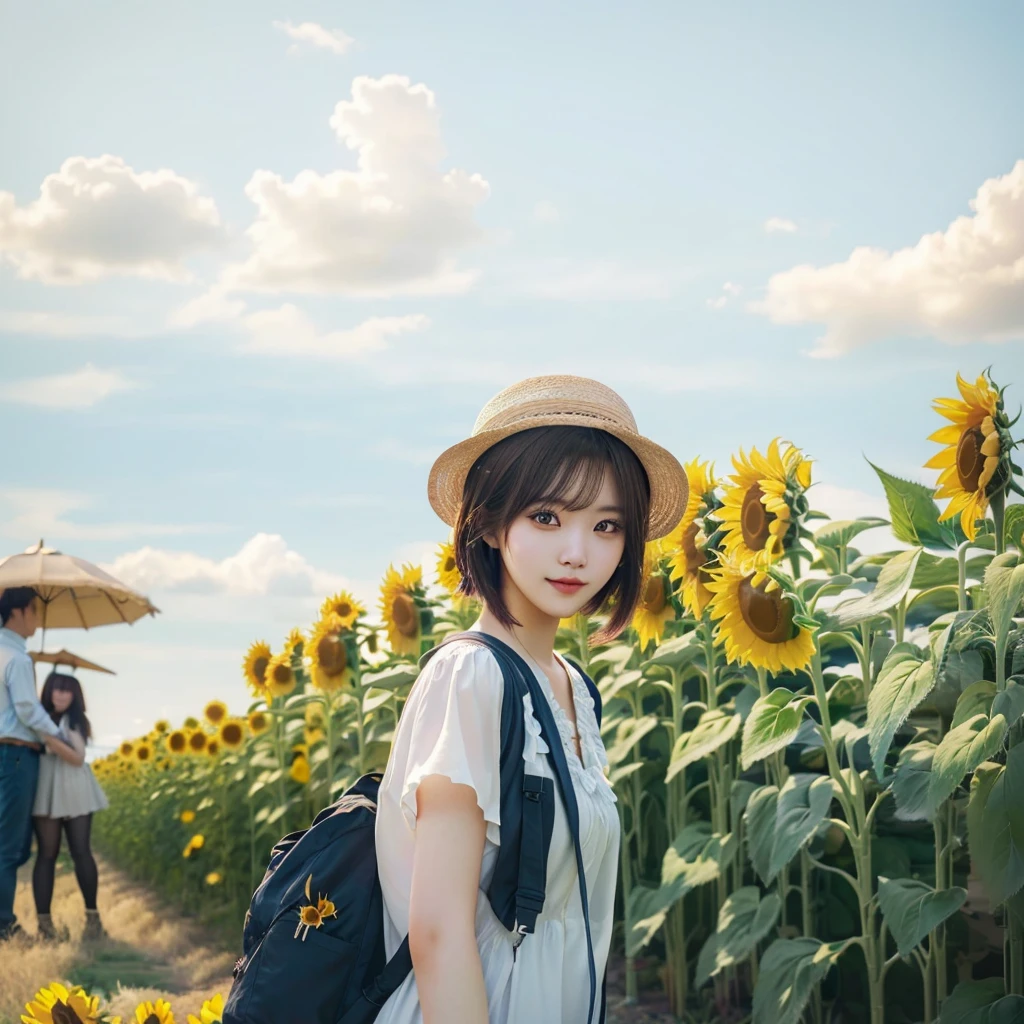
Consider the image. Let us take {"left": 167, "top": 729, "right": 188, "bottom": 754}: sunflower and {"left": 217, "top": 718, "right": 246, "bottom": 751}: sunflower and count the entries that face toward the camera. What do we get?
2

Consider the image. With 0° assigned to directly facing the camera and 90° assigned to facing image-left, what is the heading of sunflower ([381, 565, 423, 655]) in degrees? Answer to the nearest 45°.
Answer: approximately 45°

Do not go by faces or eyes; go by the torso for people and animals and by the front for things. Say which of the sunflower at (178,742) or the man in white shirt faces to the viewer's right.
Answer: the man in white shirt

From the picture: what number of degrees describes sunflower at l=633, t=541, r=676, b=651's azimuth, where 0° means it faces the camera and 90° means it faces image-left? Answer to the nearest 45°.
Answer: approximately 45°

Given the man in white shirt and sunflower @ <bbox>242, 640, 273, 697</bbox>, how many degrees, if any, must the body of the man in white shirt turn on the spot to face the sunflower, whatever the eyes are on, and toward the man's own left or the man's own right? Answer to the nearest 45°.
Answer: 0° — they already face it

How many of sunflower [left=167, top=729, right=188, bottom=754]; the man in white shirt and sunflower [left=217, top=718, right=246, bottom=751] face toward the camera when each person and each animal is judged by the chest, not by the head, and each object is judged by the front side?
2

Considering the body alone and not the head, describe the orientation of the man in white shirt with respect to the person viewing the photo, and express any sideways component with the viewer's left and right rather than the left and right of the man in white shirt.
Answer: facing to the right of the viewer

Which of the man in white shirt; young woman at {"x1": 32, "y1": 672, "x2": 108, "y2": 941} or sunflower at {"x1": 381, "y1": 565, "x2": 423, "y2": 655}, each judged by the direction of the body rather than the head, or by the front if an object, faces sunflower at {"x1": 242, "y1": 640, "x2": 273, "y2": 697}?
the man in white shirt

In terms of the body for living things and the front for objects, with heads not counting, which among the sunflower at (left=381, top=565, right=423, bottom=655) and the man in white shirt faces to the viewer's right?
the man in white shirt

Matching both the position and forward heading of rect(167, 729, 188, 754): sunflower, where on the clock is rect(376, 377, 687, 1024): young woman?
The young woman is roughly at 12 o'clock from the sunflower.

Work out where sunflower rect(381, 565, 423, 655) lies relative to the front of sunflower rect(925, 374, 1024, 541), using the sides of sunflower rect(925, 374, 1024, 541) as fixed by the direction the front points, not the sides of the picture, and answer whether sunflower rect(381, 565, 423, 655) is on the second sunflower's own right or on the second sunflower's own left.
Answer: on the second sunflower's own right

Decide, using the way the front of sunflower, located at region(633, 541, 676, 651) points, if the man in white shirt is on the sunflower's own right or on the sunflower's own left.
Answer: on the sunflower's own right

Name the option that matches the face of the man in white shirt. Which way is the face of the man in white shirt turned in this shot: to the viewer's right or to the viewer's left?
to the viewer's right
